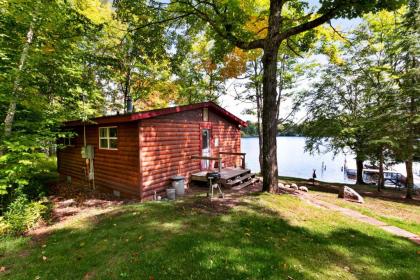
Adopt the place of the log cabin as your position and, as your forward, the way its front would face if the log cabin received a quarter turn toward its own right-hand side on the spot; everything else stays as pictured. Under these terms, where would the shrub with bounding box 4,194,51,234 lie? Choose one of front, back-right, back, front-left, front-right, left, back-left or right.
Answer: front

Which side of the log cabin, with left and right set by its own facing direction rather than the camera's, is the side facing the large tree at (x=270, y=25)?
front

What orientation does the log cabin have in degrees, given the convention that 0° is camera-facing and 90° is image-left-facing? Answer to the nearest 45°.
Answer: approximately 315°

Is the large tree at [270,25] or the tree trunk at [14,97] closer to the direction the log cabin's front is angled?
the large tree

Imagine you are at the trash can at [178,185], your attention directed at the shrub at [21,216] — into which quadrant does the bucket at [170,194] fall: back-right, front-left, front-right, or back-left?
front-left
